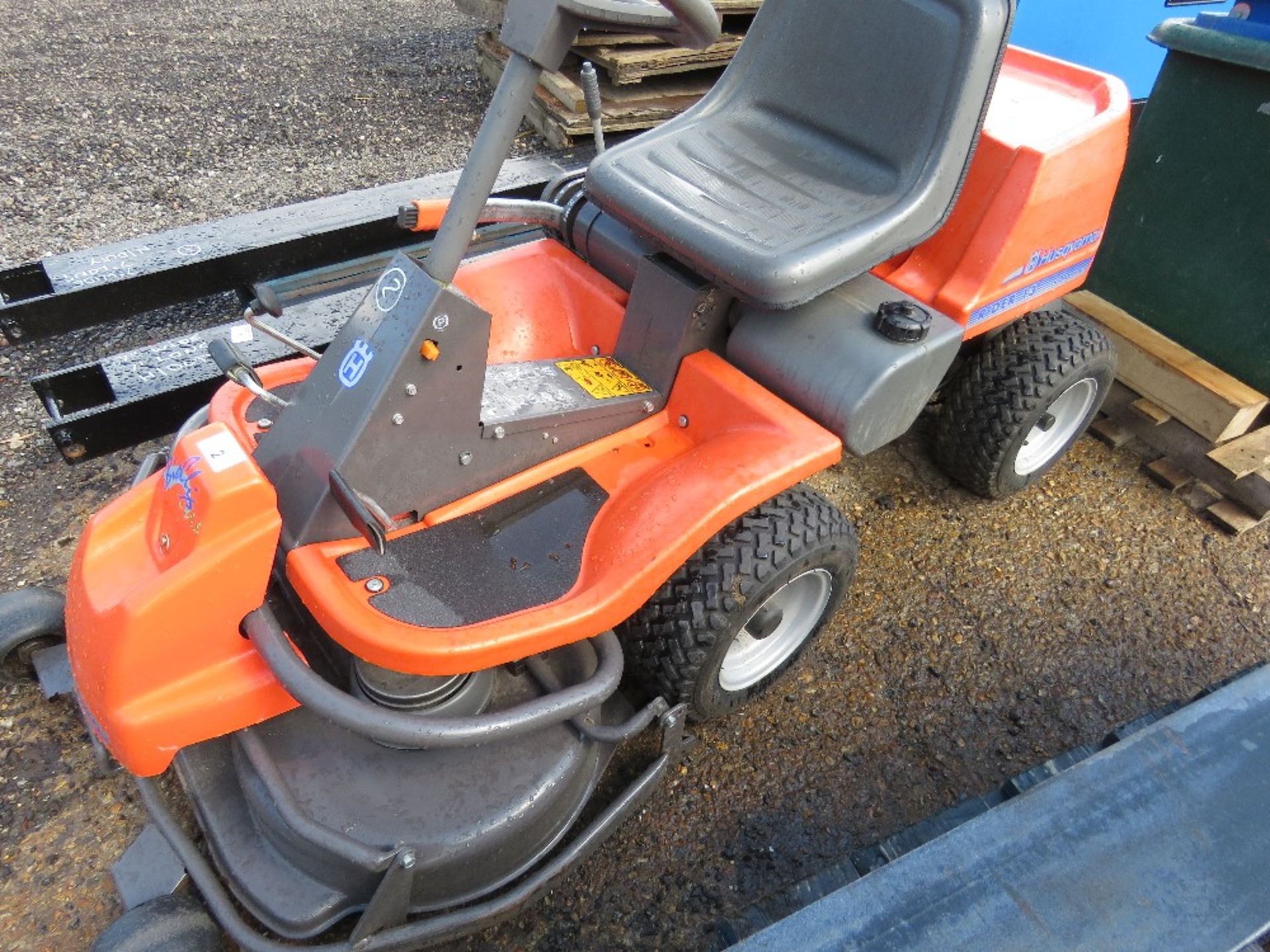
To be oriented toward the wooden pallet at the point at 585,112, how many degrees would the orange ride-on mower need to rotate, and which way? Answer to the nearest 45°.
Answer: approximately 135° to its right

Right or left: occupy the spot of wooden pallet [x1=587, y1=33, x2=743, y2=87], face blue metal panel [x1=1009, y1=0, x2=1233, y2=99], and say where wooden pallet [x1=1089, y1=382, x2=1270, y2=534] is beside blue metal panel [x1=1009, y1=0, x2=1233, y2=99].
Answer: right

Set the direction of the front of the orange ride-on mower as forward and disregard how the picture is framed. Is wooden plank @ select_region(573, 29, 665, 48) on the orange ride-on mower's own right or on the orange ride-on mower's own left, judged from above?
on the orange ride-on mower's own right

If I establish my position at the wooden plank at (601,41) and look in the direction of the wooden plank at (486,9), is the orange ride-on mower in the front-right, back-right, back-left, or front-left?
back-left

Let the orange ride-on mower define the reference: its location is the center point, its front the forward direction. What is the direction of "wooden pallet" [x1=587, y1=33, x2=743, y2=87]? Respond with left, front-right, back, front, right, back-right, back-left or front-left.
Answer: back-right

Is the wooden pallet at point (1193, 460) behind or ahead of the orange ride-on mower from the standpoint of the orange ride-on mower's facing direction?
behind

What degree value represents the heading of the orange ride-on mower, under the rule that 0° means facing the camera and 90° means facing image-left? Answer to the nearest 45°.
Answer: approximately 45°

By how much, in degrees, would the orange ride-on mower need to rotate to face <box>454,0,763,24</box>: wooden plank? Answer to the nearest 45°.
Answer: approximately 135° to its right

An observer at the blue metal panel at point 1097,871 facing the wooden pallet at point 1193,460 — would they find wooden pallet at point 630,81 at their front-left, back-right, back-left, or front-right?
front-left

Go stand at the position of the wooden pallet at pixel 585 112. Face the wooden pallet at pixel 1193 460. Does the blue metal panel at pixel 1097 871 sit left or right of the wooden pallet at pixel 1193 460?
right
